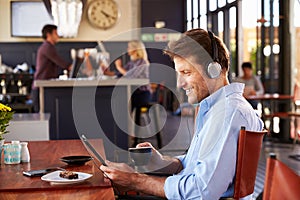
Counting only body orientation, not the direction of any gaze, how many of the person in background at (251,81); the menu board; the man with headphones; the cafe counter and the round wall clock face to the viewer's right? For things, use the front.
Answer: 0

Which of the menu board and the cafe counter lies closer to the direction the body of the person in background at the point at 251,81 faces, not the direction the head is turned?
the cafe counter

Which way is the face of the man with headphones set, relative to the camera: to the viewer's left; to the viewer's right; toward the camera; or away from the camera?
to the viewer's left

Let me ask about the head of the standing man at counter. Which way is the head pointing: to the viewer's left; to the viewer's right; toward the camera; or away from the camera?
to the viewer's right

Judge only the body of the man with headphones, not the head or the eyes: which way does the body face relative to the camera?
to the viewer's left

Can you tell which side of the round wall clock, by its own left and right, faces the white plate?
front

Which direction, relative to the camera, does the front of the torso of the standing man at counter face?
to the viewer's right

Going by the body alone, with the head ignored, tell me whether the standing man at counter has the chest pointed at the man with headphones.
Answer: no

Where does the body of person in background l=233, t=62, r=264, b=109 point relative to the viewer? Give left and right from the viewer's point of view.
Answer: facing the viewer and to the left of the viewer

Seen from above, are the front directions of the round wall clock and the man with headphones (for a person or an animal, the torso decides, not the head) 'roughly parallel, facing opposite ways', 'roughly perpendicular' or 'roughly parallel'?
roughly perpendicular

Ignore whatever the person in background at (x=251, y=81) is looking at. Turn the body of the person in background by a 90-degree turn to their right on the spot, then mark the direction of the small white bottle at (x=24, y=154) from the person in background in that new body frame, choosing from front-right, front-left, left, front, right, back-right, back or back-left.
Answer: back-left

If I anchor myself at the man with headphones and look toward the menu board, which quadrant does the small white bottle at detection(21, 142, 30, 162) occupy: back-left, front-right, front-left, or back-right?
front-left

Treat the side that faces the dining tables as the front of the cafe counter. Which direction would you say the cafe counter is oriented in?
toward the camera

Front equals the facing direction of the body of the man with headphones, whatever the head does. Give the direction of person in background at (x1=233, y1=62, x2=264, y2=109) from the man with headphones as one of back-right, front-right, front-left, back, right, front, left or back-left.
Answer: right

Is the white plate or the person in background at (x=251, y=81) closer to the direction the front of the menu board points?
the white plate

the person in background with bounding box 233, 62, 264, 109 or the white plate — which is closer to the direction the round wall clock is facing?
the white plate
